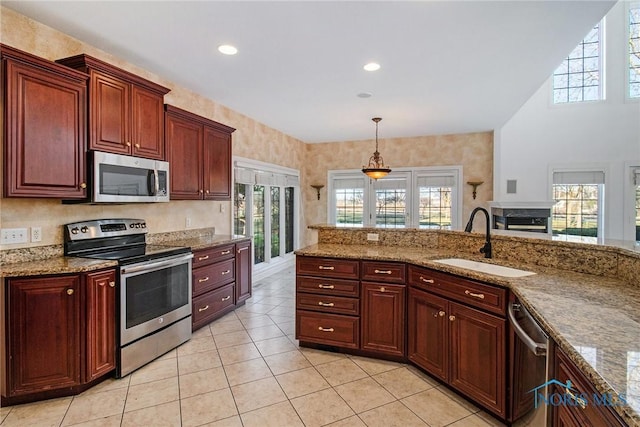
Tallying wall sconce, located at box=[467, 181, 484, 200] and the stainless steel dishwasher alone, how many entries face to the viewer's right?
0

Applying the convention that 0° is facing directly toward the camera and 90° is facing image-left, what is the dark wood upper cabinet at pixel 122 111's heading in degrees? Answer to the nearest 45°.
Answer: approximately 315°

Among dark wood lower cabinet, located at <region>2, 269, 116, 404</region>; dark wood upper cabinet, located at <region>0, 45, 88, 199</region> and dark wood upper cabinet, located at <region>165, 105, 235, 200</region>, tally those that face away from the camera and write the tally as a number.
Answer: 0

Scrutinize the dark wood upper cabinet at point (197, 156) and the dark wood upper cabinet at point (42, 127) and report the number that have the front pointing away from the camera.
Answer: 0

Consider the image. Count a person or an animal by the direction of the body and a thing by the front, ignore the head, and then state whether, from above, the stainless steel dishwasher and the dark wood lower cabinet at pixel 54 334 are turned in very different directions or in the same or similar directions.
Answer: very different directions

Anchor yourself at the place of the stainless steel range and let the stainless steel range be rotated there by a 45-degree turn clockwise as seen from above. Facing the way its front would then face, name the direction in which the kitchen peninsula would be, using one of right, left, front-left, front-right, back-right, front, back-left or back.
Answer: front-left

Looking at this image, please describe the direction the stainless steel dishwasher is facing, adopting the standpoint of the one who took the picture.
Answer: facing the viewer and to the left of the viewer

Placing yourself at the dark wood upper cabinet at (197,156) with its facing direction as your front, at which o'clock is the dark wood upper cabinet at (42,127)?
the dark wood upper cabinet at (42,127) is roughly at 3 o'clock from the dark wood upper cabinet at (197,156).

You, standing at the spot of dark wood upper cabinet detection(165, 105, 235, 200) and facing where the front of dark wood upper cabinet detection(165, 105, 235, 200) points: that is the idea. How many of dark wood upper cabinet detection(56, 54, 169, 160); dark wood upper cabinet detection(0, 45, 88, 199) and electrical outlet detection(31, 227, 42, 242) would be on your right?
3

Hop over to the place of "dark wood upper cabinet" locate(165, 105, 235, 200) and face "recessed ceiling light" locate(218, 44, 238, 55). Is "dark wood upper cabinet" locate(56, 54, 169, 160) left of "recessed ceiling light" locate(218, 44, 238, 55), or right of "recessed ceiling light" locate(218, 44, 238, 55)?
right

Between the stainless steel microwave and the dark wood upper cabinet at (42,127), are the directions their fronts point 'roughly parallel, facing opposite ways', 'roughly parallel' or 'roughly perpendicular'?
roughly parallel

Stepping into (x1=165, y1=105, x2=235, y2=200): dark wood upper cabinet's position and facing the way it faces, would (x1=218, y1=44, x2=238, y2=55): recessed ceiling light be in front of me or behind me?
in front

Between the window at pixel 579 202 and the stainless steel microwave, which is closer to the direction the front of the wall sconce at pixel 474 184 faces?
the stainless steel microwave
